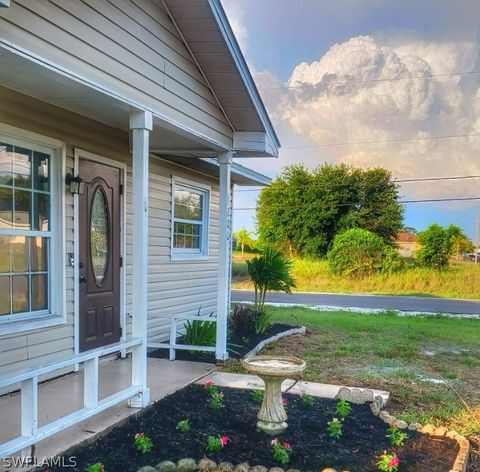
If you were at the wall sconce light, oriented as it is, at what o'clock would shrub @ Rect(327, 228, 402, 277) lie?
The shrub is roughly at 9 o'clock from the wall sconce light.

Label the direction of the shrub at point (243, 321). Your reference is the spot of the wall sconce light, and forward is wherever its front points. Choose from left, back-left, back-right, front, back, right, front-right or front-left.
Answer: left

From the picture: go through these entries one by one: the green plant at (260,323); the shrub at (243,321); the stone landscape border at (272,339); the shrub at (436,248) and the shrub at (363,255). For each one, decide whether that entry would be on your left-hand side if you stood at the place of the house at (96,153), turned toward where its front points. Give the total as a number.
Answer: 5

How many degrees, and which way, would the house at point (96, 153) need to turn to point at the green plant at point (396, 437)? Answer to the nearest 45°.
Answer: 0° — it already faces it

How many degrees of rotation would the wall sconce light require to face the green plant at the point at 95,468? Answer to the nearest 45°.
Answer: approximately 45° to its right

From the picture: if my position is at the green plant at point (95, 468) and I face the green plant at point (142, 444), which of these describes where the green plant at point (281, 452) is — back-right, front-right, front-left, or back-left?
front-right

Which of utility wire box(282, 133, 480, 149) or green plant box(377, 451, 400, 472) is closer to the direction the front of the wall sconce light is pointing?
the green plant

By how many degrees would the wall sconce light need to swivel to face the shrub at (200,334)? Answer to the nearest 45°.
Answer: approximately 90° to its left

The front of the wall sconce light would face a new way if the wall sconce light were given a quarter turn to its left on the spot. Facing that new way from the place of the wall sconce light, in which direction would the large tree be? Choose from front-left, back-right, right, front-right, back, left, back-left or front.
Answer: front

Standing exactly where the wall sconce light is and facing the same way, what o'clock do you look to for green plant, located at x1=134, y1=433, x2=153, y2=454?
The green plant is roughly at 1 o'clock from the wall sconce light.

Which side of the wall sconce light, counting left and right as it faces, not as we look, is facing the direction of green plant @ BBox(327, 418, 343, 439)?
front

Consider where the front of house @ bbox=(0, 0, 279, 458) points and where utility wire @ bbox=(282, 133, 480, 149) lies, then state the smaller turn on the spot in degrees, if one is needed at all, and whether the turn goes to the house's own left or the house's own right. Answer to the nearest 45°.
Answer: approximately 90° to the house's own left

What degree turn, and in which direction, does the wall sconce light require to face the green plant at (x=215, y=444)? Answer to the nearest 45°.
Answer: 0° — it already faces it

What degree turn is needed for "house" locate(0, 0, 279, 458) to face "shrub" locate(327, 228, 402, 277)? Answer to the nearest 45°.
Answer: approximately 90° to its left

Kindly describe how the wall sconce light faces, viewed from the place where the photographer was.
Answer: facing the viewer and to the right of the viewer

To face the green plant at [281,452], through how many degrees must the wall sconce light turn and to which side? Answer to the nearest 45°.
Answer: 0° — it already faces it

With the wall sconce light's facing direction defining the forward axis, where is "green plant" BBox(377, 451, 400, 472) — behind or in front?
in front

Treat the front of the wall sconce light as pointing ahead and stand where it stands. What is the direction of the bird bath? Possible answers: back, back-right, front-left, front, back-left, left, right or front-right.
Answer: front

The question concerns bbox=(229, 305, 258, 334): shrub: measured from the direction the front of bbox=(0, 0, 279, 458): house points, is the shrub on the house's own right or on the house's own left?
on the house's own left
